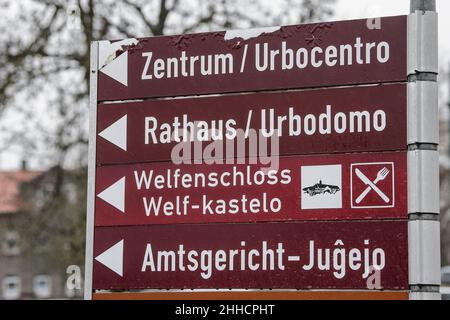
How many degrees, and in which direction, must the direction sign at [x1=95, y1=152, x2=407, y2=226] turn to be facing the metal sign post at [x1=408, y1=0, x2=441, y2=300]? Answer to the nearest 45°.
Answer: approximately 90° to its left

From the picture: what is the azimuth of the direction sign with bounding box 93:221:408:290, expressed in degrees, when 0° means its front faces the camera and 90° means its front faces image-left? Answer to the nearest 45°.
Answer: approximately 0°

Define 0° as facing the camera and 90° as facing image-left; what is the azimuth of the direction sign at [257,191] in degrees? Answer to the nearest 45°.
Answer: approximately 0°

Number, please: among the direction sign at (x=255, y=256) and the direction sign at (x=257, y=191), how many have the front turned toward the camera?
2
